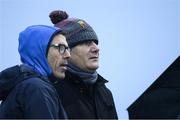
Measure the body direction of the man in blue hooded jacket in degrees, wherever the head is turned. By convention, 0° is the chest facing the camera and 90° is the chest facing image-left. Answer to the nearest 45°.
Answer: approximately 270°

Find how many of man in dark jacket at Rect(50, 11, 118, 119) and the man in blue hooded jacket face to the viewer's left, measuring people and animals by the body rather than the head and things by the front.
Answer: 0

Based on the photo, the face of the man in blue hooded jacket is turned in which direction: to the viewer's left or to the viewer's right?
to the viewer's right

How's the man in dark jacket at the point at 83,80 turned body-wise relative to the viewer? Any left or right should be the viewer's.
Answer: facing the viewer and to the right of the viewer
